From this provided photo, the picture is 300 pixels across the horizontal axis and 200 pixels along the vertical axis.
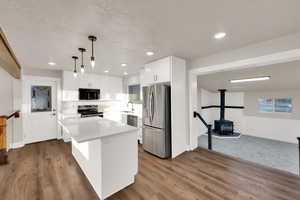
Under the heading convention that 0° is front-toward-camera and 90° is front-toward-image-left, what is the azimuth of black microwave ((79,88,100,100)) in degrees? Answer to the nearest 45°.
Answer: approximately 0°

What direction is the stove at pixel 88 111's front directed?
toward the camera

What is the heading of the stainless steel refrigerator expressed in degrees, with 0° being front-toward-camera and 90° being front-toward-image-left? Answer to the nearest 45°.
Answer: approximately 45°

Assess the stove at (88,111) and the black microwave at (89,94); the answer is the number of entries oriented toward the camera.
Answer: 2

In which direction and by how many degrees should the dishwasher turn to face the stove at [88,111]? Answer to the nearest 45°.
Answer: approximately 45° to its right

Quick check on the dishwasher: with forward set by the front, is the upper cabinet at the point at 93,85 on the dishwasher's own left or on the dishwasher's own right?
on the dishwasher's own right

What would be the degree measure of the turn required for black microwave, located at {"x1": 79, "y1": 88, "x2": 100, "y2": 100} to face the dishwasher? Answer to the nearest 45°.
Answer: approximately 45° to its left

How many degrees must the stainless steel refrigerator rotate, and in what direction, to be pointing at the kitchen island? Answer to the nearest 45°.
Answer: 0° — it already faces it

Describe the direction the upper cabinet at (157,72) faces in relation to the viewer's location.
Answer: facing the viewer and to the left of the viewer

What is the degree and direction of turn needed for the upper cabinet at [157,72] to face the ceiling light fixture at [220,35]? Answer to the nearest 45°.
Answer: approximately 90° to its left

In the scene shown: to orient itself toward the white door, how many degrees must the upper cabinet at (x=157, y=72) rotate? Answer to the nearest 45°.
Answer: approximately 45° to its right

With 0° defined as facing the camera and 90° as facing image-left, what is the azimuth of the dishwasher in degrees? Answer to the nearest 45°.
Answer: approximately 45°
